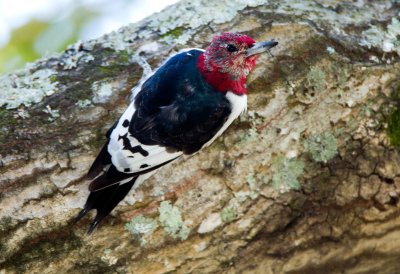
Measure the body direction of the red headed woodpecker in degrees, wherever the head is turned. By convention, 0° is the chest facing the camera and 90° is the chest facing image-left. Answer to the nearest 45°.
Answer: approximately 270°
